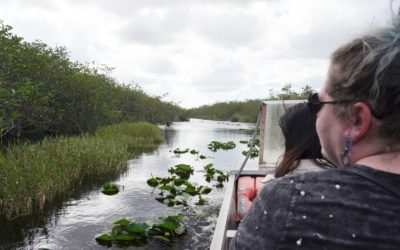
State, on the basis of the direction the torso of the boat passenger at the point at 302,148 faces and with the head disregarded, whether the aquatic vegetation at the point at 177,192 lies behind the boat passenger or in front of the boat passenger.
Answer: in front

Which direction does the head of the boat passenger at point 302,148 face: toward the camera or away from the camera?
away from the camera

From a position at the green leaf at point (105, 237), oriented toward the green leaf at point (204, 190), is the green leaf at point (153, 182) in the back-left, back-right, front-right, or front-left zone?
front-left

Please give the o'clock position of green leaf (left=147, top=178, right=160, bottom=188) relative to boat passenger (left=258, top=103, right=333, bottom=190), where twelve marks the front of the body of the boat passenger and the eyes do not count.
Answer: The green leaf is roughly at 11 o'clock from the boat passenger.

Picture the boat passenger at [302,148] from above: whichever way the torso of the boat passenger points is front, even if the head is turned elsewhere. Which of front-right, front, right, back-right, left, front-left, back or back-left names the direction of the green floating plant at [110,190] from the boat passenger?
front-left

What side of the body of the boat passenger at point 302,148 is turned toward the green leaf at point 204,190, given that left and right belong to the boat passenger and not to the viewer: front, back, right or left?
front

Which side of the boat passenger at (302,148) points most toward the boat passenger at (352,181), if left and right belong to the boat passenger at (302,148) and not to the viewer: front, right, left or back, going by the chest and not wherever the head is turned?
back

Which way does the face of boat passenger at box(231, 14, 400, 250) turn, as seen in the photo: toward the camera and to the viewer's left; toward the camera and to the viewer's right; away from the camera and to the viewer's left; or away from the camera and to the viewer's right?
away from the camera and to the viewer's left

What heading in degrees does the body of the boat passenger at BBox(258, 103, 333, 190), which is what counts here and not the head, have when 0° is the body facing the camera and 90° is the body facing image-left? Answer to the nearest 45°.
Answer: approximately 180°

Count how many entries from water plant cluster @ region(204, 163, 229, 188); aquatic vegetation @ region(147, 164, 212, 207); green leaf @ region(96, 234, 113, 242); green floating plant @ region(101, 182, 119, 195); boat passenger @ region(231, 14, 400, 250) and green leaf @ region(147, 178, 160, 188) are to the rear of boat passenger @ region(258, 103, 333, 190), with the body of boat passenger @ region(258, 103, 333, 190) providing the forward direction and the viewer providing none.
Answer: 1

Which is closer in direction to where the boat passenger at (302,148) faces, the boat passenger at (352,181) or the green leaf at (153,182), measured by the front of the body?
the green leaf

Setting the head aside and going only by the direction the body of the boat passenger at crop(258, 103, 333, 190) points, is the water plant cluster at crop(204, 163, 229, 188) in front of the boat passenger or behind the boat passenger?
in front

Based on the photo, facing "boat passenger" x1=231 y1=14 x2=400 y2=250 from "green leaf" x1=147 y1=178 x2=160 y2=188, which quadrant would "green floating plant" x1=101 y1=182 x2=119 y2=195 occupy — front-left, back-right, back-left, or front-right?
front-right
